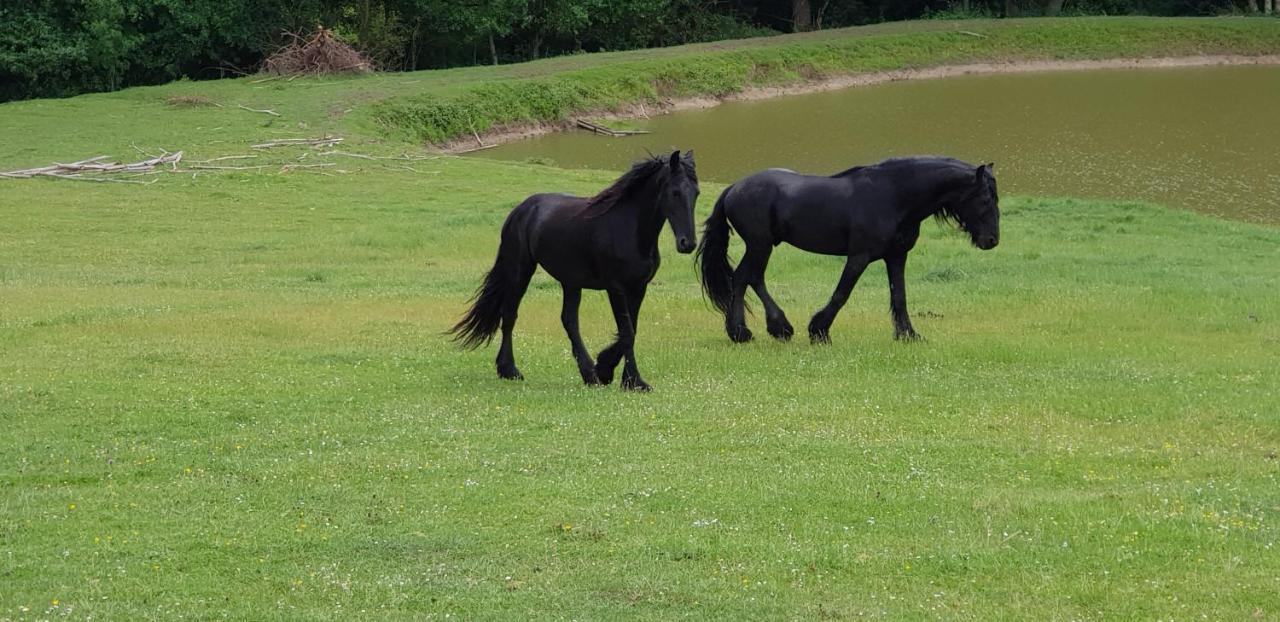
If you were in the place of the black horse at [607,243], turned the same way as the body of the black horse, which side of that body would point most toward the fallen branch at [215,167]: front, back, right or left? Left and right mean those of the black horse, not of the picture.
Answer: back

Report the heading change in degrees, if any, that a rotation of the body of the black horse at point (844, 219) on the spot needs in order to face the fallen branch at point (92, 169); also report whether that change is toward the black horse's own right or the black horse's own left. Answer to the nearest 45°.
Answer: approximately 135° to the black horse's own left

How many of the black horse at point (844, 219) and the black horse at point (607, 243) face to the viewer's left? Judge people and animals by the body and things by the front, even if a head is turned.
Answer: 0

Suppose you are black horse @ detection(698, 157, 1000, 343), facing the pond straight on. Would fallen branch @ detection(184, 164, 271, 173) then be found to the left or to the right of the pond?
left

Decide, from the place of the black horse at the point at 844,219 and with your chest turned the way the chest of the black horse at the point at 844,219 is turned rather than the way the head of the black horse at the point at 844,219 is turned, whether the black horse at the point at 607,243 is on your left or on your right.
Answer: on your right

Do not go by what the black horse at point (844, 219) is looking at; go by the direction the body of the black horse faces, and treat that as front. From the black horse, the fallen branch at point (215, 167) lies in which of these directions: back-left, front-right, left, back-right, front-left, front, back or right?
back-left

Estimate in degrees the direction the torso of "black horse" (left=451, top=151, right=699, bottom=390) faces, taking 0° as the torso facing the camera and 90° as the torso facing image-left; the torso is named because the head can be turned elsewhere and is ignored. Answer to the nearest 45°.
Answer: approximately 315°

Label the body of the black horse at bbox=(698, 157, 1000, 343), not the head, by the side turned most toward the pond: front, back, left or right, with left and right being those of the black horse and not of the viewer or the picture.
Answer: left

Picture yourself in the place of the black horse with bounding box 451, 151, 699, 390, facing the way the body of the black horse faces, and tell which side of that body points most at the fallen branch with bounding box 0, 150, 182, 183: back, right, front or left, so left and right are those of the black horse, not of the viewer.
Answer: back

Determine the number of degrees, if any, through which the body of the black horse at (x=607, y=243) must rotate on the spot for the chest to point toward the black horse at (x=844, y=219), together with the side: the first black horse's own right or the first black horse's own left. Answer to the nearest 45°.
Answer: approximately 90° to the first black horse's own left

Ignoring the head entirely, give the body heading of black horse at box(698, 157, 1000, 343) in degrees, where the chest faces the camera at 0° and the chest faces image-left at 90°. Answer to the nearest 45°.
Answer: approximately 270°

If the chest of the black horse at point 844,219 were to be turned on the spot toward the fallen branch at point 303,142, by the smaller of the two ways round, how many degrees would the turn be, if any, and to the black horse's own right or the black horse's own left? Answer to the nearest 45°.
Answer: approximately 135° to the black horse's own left
